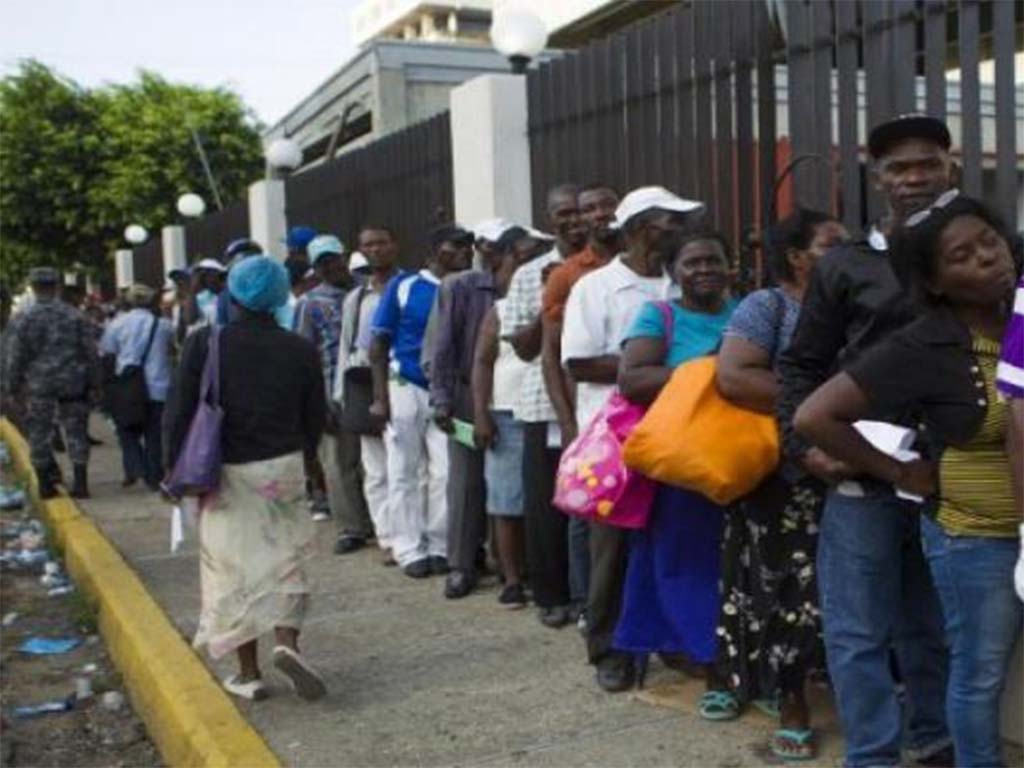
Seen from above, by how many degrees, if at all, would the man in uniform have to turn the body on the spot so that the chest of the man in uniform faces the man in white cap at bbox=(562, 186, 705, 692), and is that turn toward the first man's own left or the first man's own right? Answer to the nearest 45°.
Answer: approximately 180°

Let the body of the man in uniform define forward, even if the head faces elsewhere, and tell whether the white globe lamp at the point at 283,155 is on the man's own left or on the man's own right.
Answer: on the man's own right

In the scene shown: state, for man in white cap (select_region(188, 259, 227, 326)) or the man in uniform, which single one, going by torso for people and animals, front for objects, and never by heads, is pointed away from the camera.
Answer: the man in uniform

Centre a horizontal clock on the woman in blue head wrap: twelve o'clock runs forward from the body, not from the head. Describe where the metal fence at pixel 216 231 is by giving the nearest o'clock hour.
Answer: The metal fence is roughly at 12 o'clock from the woman in blue head wrap.

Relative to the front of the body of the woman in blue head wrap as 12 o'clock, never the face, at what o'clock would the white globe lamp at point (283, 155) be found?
The white globe lamp is roughly at 12 o'clock from the woman in blue head wrap.

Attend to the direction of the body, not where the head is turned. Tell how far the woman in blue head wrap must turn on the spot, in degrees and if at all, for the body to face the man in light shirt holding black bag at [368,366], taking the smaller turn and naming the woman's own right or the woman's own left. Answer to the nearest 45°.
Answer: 0° — they already face them

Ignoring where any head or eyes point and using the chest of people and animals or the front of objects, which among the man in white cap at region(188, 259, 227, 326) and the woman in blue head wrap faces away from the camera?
the woman in blue head wrap

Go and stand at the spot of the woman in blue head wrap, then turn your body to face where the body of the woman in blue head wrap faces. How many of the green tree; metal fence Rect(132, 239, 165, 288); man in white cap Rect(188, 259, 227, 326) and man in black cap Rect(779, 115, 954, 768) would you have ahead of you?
3

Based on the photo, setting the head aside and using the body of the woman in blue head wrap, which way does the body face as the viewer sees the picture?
away from the camera

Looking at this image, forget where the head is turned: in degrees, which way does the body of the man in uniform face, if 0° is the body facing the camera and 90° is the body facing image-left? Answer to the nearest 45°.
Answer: approximately 180°

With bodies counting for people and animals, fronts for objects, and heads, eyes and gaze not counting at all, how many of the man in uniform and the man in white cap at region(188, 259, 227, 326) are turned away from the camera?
1

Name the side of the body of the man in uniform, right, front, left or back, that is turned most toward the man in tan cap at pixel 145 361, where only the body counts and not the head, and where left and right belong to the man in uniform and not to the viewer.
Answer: right

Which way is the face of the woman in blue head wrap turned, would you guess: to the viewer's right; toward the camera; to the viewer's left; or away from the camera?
away from the camera
